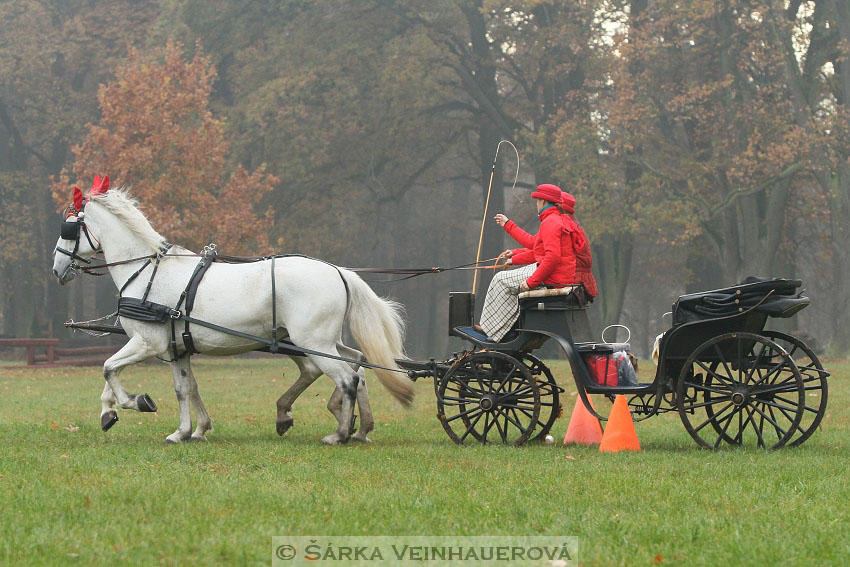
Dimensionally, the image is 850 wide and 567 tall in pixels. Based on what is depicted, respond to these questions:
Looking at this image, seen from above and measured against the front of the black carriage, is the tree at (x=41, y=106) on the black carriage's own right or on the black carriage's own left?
on the black carriage's own right

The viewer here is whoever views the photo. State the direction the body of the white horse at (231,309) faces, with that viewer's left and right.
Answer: facing to the left of the viewer

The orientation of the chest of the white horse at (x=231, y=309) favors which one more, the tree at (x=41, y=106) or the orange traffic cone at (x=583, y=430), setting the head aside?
the tree

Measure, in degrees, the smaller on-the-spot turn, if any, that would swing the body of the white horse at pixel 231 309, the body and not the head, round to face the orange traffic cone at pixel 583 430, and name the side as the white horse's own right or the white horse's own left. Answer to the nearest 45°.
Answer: approximately 180°

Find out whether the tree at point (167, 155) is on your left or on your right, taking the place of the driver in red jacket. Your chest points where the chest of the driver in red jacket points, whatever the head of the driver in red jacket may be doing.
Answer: on your right

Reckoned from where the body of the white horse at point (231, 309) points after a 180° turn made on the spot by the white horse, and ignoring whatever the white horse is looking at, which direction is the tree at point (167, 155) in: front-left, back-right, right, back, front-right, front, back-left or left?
left

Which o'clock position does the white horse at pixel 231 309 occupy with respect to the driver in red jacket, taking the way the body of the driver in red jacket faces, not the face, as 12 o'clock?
The white horse is roughly at 12 o'clock from the driver in red jacket.

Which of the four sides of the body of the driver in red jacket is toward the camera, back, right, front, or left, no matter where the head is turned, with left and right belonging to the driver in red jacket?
left

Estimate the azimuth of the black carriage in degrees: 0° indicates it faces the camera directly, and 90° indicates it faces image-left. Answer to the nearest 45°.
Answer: approximately 90°

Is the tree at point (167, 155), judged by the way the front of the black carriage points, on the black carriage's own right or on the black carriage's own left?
on the black carriage's own right

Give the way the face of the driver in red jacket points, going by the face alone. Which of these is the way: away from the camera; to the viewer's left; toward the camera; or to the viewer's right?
to the viewer's left
